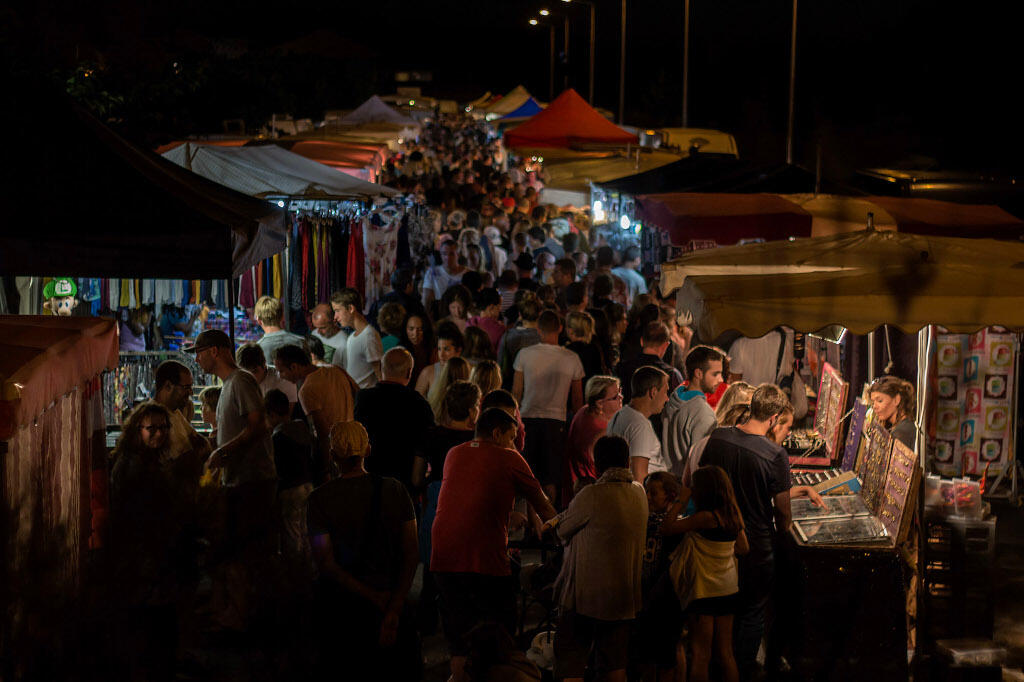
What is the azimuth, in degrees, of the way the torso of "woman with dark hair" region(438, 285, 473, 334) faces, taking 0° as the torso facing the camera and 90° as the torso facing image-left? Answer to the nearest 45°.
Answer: approximately 0°

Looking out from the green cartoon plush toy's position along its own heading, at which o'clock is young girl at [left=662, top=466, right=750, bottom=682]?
The young girl is roughly at 11 o'clock from the green cartoon plush toy.

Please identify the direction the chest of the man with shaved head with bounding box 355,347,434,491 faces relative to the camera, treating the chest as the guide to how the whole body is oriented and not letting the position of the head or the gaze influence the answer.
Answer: away from the camera

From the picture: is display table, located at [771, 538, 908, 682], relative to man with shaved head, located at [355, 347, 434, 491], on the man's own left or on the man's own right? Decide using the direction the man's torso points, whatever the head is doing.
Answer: on the man's own right
